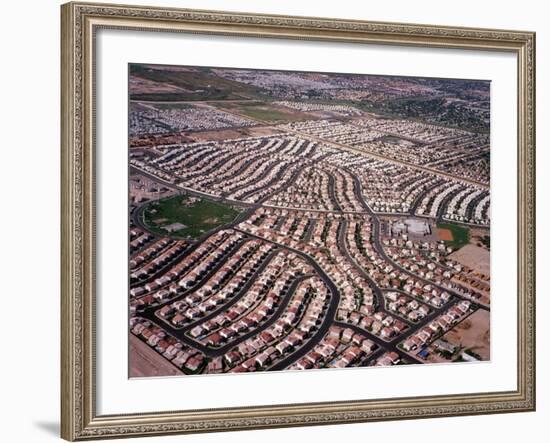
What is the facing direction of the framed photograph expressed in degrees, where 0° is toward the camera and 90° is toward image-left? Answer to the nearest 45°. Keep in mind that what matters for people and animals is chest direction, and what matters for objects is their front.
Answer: approximately 315°
